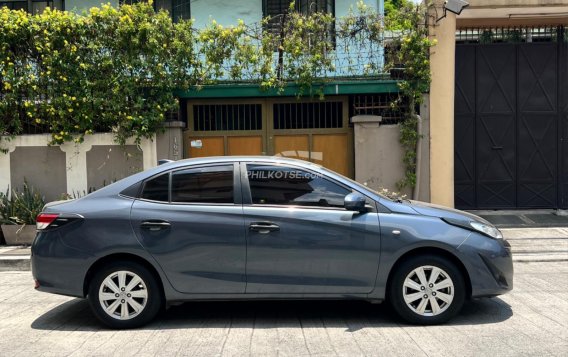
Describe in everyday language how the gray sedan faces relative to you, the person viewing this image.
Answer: facing to the right of the viewer

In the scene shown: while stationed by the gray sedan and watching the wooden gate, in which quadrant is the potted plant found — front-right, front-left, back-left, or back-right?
front-left

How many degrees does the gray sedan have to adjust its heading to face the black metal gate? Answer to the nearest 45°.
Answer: approximately 45° to its left

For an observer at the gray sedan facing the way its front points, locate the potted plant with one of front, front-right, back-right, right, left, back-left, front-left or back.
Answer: back-left

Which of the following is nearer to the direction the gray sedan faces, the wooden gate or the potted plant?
the wooden gate

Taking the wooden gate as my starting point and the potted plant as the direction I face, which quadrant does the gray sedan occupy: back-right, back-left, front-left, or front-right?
front-left

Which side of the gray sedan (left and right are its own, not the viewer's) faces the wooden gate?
left

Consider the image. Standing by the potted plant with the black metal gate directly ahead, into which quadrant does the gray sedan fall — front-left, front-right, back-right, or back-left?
front-right

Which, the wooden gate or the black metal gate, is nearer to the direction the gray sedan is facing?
the black metal gate
